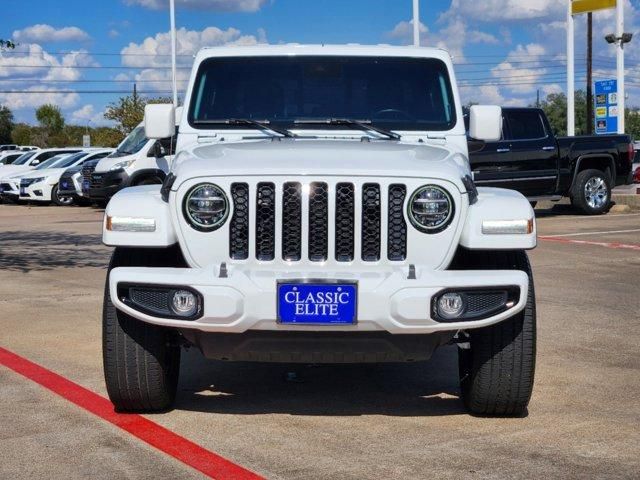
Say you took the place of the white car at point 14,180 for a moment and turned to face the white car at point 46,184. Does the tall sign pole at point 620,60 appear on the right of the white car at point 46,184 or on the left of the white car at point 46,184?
left

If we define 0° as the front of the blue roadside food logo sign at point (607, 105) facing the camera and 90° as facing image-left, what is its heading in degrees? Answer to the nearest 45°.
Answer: approximately 0°

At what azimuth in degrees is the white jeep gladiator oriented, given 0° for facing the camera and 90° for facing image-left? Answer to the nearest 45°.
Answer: approximately 0°

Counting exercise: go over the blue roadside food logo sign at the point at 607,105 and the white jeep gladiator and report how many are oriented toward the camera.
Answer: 2

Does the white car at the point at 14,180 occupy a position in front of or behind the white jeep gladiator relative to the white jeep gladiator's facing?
behind

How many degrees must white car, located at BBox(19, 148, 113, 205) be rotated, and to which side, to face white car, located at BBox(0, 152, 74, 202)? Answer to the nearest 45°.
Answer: approximately 90° to its right

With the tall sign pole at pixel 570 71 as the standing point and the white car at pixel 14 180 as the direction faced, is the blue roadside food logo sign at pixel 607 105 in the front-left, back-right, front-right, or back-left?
back-right
